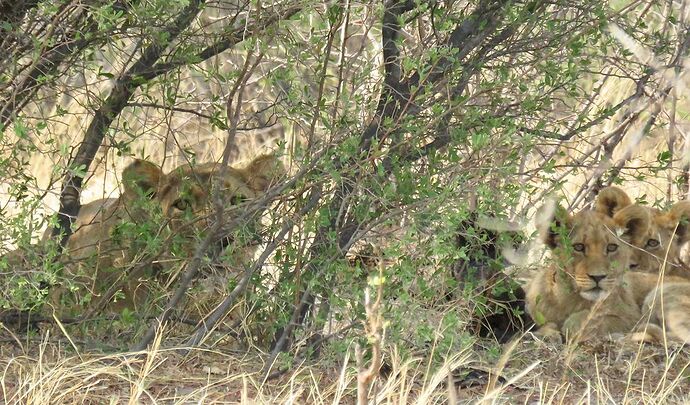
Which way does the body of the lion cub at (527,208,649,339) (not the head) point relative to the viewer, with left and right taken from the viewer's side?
facing the viewer

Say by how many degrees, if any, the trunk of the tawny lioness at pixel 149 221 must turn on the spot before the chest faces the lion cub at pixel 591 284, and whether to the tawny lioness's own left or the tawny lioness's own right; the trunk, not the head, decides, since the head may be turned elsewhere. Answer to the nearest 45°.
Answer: approximately 45° to the tawny lioness's own left

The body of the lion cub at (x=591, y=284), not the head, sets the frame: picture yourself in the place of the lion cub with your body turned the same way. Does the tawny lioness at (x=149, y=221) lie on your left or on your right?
on your right
